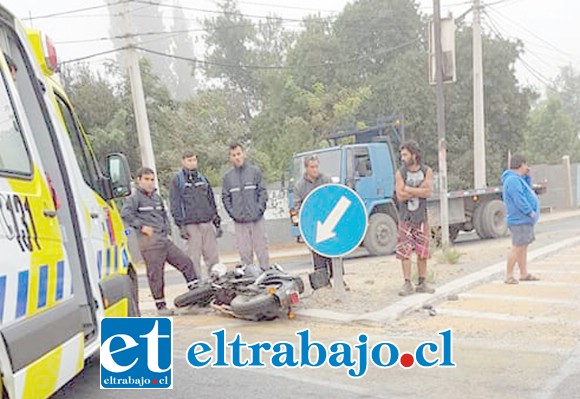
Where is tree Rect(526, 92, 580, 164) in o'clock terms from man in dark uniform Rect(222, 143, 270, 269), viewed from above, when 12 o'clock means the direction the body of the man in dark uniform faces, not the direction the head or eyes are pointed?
The tree is roughly at 7 o'clock from the man in dark uniform.

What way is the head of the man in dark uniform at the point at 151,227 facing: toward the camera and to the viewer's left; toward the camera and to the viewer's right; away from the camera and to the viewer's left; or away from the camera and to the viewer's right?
toward the camera and to the viewer's right

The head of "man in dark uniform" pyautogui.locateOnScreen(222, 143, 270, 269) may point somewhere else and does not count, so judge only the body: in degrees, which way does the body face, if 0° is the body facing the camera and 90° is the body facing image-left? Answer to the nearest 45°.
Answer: approximately 0°

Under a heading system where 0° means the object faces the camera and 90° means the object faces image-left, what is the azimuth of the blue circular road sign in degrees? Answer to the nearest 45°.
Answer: approximately 0°

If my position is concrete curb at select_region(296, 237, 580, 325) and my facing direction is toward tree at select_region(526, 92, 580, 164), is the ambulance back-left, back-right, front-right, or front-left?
back-left
